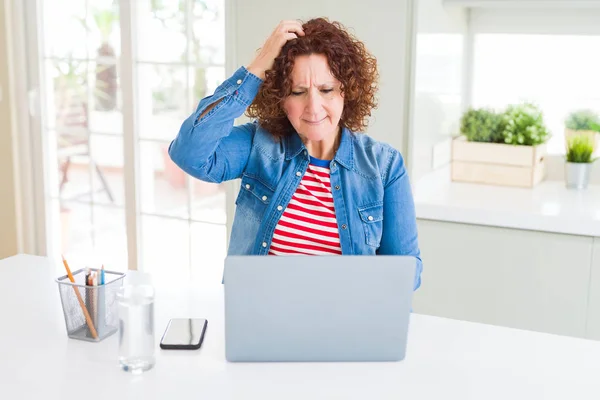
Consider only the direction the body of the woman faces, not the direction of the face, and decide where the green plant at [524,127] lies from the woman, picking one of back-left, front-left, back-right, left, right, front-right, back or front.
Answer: back-left

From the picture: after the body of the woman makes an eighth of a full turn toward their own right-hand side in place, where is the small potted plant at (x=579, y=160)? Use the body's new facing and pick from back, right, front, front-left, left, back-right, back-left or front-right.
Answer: back

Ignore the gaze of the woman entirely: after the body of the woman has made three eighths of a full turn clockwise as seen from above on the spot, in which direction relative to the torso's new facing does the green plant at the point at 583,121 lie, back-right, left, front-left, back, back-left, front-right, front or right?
right

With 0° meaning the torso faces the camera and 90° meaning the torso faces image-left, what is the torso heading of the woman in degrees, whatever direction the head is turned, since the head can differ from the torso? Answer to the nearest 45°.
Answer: approximately 0°

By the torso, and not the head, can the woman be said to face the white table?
yes
